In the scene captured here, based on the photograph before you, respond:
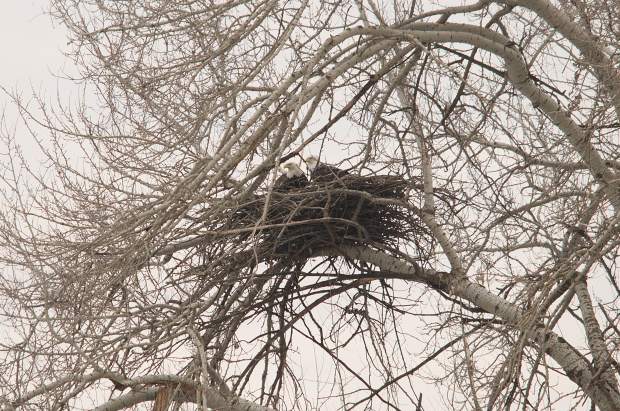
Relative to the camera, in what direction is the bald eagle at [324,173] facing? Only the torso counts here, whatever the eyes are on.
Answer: to the viewer's left
